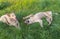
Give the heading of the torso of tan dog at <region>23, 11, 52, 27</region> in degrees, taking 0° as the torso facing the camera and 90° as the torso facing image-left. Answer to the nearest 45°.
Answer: approximately 90°

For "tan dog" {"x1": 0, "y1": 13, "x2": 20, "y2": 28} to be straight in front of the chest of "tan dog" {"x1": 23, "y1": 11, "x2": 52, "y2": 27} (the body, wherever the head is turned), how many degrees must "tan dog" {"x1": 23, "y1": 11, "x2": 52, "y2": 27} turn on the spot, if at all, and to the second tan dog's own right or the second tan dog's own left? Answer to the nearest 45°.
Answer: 0° — it already faces it
